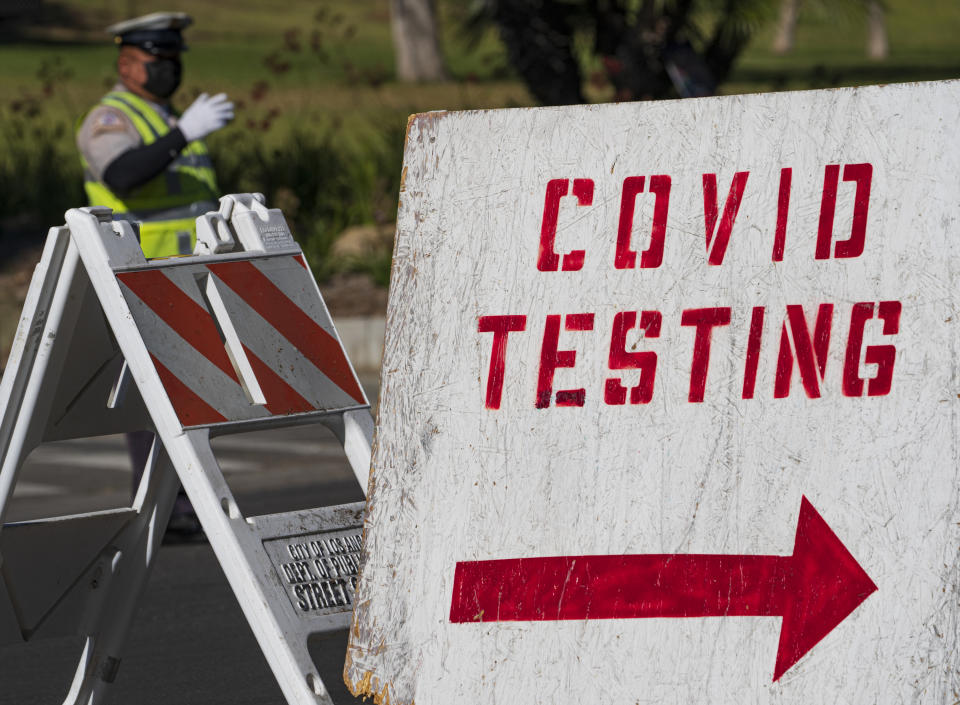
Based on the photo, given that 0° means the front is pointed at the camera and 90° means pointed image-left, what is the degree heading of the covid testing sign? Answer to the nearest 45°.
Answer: approximately 0°

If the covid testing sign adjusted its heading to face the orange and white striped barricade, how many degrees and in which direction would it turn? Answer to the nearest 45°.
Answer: approximately 90° to its right

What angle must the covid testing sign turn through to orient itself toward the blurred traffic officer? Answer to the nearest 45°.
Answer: approximately 135° to its right

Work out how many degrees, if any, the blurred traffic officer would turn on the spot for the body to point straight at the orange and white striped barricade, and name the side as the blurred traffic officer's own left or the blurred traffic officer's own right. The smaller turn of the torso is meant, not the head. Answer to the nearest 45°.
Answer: approximately 45° to the blurred traffic officer's own right

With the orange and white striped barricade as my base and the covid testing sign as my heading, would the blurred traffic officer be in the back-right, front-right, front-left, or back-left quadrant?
back-left

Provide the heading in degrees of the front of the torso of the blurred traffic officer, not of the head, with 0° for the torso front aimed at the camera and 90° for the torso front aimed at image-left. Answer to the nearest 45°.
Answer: approximately 315°
